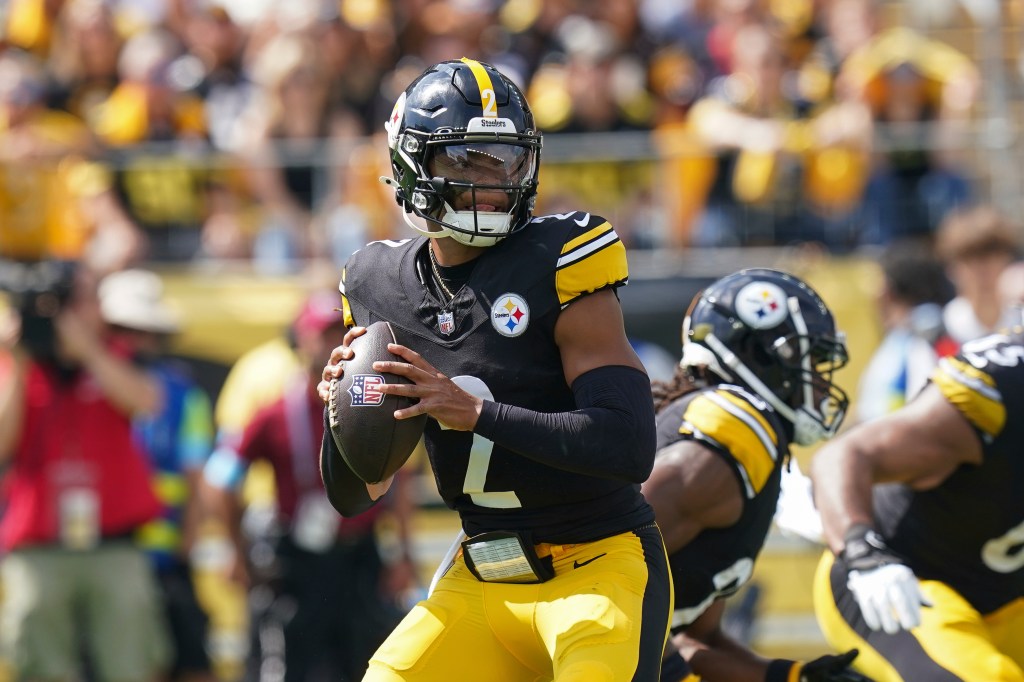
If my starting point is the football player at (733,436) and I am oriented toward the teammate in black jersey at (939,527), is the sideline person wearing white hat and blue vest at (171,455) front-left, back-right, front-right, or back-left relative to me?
back-left

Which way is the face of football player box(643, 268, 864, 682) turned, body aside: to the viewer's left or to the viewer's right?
to the viewer's right

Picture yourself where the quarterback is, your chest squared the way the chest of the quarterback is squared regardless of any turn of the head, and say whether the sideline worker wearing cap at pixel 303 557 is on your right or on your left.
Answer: on your right

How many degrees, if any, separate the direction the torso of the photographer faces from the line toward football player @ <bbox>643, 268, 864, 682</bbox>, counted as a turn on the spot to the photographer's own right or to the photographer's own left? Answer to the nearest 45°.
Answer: approximately 45° to the photographer's own left

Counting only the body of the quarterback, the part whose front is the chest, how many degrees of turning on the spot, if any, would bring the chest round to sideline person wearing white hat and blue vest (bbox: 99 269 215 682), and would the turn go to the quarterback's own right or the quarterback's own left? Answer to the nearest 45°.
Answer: approximately 90° to the quarterback's own right

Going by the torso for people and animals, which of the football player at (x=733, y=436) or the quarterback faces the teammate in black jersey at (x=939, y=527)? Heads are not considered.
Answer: the football player

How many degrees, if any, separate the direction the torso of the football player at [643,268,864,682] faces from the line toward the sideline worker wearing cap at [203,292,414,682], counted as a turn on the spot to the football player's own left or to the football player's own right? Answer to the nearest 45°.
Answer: approximately 135° to the football player's own left

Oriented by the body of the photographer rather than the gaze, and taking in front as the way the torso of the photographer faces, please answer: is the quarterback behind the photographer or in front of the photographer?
in front

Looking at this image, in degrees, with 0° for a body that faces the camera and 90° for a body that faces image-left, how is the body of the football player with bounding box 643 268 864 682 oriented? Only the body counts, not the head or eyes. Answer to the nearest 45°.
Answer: approximately 270°
